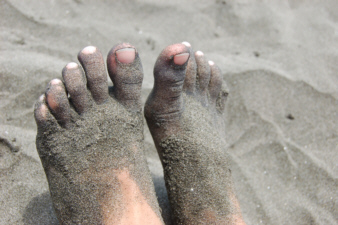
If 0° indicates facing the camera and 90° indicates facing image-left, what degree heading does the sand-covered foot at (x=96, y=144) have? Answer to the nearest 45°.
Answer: approximately 180°

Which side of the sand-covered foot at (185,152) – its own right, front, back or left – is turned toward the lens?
back

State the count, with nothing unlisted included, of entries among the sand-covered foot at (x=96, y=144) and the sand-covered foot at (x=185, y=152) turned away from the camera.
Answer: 2
